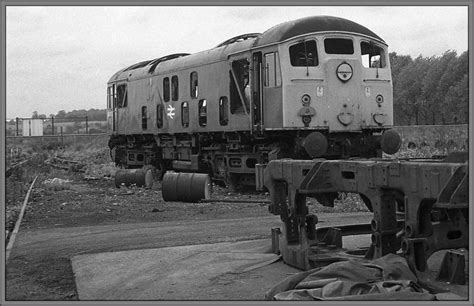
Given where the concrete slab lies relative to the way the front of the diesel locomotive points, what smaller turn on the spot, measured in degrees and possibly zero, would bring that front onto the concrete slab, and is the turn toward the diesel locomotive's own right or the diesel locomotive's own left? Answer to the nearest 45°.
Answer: approximately 45° to the diesel locomotive's own right

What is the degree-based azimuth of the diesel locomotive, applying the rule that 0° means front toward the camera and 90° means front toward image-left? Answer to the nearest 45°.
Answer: approximately 315°

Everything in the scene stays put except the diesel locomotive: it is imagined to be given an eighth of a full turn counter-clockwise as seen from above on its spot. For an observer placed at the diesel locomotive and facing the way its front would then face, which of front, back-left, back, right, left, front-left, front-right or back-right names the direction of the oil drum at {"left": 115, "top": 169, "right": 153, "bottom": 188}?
back-left
